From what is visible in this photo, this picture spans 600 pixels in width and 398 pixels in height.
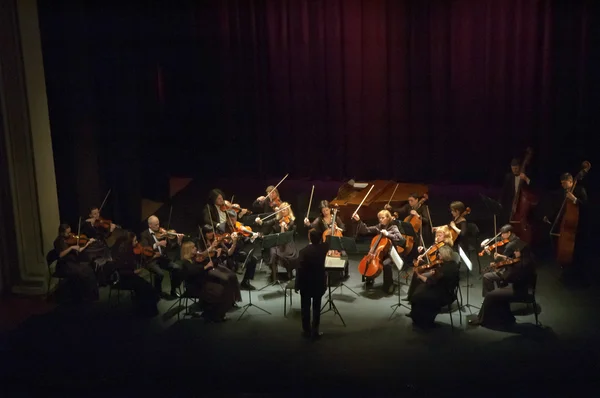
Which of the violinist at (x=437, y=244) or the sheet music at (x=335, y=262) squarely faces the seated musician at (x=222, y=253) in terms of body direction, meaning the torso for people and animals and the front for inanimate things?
the violinist

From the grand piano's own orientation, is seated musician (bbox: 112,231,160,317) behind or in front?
in front

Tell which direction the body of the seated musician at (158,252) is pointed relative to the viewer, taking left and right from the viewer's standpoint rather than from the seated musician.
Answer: facing the viewer and to the right of the viewer

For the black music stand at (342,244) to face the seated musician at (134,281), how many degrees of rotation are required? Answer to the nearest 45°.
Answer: approximately 90° to its left

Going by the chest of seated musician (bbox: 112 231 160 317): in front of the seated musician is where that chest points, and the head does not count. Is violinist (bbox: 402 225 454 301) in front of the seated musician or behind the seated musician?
in front

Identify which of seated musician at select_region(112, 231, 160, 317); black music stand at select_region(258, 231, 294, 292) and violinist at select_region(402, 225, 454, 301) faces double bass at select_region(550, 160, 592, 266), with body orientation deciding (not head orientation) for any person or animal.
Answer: the seated musician

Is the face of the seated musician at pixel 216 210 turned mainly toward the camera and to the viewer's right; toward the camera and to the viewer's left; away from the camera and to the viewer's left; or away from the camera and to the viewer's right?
toward the camera and to the viewer's right

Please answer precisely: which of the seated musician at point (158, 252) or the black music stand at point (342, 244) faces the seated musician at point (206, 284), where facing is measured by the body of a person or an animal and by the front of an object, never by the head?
the seated musician at point (158, 252)

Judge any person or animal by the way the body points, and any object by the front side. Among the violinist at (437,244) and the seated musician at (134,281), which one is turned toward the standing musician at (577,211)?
the seated musician

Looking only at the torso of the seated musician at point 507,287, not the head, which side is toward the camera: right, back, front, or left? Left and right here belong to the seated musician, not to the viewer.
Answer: left

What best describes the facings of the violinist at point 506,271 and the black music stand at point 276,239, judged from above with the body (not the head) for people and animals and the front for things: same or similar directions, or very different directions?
same or similar directions

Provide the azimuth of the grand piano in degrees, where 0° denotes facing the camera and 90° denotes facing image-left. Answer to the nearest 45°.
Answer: approximately 90°

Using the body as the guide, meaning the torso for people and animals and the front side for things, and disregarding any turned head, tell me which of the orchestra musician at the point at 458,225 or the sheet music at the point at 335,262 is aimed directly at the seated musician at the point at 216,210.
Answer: the orchestra musician

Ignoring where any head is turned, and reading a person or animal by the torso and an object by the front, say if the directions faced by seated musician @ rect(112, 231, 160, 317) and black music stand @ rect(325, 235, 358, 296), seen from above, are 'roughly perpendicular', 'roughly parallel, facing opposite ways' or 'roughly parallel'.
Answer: roughly perpendicular

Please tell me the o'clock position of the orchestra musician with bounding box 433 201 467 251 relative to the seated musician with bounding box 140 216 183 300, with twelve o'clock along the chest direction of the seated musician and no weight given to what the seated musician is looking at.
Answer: The orchestra musician is roughly at 11 o'clock from the seated musician.

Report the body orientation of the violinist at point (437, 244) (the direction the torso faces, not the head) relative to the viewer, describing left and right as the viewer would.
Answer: facing to the left of the viewer

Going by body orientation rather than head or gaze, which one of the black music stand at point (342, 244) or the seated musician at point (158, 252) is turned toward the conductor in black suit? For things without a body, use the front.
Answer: the seated musician

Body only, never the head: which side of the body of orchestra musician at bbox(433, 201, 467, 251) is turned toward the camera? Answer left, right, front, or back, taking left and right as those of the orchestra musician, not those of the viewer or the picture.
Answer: left

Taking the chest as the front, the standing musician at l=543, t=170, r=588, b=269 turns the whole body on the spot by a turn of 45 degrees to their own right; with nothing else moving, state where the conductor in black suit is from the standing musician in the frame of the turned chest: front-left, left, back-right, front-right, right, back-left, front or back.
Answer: front-left

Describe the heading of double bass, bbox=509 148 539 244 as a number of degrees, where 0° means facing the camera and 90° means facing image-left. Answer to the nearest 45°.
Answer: approximately 45°
